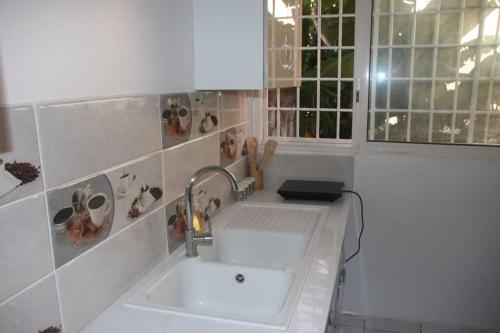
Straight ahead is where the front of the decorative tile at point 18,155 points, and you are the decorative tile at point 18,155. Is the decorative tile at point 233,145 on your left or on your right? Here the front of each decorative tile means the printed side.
on your left

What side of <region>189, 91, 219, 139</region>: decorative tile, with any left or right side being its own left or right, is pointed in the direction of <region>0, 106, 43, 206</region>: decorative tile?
right

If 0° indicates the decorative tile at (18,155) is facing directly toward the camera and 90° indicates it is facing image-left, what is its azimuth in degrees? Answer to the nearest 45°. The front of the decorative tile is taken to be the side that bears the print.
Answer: approximately 315°
